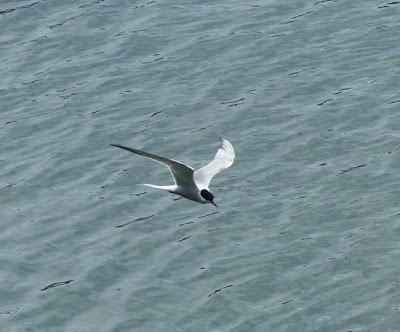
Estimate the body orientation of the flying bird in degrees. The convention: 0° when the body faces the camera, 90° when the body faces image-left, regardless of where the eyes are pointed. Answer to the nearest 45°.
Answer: approximately 315°
